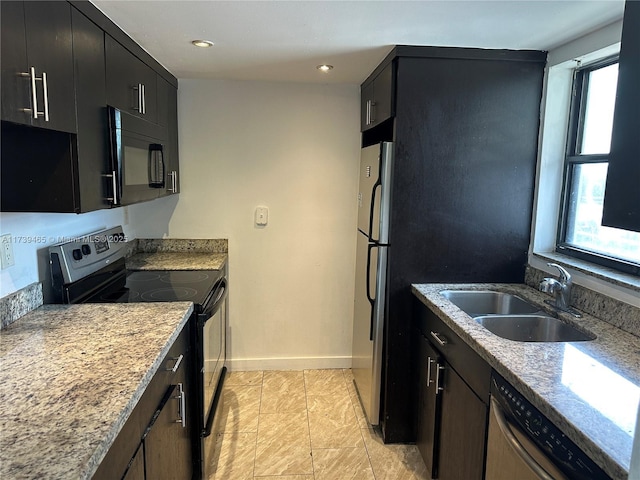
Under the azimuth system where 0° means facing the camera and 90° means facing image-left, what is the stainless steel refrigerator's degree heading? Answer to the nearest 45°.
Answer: approximately 90°

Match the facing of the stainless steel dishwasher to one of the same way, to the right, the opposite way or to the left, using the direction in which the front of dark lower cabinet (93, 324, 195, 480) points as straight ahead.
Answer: the opposite way

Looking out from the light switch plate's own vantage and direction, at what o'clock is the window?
The window is roughly at 10 o'clock from the light switch plate.

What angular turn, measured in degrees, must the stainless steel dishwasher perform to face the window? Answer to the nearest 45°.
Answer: approximately 135° to its right

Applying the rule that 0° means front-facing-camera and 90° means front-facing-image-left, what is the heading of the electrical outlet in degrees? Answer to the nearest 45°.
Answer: approximately 315°

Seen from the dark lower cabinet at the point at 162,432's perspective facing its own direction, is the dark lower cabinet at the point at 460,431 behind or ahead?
ahead

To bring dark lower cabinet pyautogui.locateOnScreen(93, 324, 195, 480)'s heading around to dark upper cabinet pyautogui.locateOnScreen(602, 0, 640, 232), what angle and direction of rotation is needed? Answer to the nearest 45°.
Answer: approximately 45° to its right

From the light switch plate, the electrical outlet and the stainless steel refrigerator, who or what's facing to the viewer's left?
the stainless steel refrigerator

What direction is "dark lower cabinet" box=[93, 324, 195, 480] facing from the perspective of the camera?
to the viewer's right

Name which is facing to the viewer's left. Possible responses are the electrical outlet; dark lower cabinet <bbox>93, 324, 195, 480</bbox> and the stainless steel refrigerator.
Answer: the stainless steel refrigerator

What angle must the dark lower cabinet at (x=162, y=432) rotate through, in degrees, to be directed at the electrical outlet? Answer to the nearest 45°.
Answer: approximately 135° to its left

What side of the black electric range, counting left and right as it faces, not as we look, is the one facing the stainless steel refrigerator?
front

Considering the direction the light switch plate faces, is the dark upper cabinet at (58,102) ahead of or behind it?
ahead

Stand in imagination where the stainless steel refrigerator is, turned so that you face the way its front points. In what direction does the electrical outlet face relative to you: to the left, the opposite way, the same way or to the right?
the opposite way

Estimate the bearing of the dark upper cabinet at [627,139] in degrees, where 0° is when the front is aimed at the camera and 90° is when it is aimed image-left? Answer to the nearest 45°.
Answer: approximately 45°
